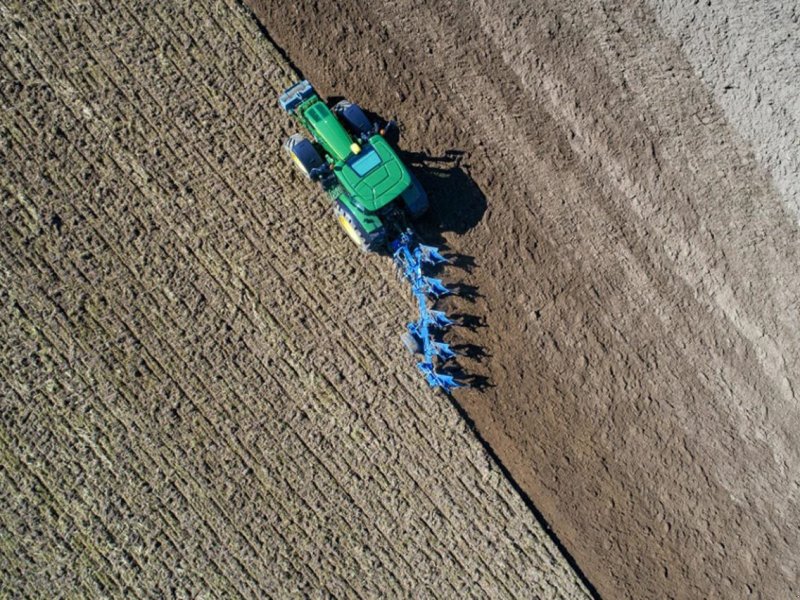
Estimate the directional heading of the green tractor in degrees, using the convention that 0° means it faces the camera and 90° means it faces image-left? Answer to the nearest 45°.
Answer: approximately 135°
